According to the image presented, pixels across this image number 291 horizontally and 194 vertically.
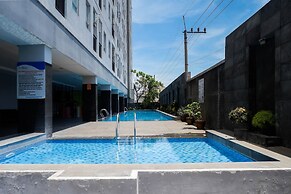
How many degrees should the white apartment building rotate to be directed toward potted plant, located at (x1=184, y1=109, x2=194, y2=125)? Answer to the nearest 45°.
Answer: approximately 45° to its left

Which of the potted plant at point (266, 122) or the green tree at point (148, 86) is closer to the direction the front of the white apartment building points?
the potted plant

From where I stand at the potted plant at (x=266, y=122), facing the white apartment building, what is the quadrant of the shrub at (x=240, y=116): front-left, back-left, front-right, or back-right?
front-right

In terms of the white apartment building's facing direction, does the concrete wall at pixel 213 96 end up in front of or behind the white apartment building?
in front

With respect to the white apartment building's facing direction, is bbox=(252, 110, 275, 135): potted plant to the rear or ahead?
ahead

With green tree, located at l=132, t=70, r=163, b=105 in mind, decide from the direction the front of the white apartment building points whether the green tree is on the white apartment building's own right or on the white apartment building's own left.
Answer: on the white apartment building's own left

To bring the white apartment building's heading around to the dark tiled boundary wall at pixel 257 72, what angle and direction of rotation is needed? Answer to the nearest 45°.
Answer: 0° — it already faces it

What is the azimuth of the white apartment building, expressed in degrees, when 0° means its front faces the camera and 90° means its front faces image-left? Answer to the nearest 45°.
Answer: approximately 270°

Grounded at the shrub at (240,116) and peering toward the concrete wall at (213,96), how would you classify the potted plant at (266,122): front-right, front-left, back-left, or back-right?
back-right

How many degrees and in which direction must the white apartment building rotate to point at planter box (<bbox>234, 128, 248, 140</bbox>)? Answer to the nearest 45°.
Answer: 0° — it already faces it

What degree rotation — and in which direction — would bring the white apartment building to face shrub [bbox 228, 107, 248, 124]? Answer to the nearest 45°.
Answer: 0° — it already faces it
